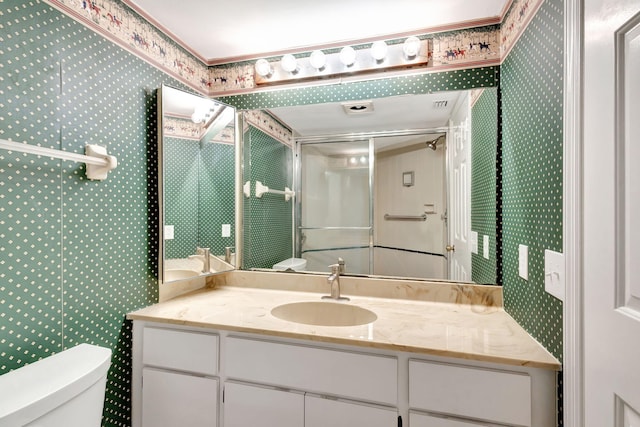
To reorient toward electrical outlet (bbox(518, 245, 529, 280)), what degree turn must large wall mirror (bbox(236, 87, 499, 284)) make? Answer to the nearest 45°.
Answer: approximately 45° to its left

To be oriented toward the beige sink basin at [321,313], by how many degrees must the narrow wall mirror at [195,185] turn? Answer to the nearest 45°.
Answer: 0° — it already faces it

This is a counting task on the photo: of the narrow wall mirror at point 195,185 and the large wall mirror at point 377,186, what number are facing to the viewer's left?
0

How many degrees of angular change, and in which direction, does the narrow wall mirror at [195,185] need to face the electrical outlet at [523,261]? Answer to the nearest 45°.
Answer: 0° — it already faces it

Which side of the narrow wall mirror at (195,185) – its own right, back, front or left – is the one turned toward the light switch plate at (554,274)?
front

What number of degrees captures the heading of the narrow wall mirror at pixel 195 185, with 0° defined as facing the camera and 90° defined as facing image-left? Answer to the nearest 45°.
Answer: approximately 315°

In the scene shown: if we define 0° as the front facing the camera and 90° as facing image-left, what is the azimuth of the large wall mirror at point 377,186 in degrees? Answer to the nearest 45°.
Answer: approximately 0°

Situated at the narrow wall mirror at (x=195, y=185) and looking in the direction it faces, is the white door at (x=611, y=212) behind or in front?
in front

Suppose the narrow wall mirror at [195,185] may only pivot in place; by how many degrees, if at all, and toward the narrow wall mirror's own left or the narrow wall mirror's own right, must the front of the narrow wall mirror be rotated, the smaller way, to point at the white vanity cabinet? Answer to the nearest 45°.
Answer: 0° — it already faces it

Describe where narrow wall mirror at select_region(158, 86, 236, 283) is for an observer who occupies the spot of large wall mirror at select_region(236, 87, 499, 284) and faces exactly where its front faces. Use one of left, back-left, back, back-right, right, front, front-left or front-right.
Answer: right

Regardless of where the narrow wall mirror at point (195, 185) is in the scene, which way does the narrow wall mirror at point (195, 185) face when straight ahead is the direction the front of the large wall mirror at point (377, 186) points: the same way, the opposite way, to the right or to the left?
to the left

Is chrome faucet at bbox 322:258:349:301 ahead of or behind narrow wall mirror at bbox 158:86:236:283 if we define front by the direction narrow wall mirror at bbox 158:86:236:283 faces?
ahead
